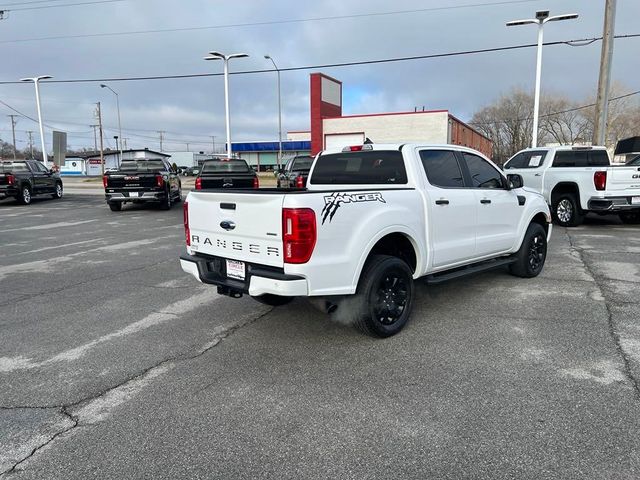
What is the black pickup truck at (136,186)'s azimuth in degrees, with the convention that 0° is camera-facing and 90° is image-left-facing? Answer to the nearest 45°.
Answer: approximately 180°

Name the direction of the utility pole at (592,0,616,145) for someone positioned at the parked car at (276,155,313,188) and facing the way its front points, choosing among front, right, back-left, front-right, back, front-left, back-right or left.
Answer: back-right

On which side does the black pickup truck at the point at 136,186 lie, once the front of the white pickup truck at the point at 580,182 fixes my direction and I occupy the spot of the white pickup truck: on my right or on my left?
on my left

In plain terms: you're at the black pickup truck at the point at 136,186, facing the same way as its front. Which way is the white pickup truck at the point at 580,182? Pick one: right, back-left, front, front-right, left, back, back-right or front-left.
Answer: back-right

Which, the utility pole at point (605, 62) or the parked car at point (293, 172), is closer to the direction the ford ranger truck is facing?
the utility pole

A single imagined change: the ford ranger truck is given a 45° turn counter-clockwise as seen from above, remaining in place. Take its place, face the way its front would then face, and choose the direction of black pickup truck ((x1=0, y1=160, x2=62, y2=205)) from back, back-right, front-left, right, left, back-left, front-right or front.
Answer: front-left

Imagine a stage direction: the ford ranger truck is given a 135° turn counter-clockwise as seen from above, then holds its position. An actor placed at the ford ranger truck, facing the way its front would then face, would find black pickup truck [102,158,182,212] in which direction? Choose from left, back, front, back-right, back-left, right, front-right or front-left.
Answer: front-right

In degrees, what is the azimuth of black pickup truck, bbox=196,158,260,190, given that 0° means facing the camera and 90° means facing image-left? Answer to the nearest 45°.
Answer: approximately 180°

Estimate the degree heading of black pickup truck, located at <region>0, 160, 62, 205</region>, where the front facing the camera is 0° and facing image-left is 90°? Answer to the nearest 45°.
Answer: approximately 225°

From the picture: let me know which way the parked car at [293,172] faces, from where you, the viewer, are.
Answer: facing away from the viewer and to the left of the viewer

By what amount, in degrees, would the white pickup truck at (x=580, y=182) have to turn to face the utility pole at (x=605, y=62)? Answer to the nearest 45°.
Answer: approximately 45° to its right
